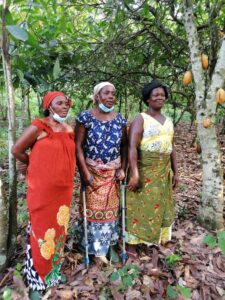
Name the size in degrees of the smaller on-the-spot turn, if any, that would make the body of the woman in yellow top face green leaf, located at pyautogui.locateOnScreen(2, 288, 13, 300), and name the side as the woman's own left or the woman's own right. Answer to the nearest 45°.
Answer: approximately 90° to the woman's own right

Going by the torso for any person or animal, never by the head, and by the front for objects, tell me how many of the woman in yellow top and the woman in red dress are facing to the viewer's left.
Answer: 0

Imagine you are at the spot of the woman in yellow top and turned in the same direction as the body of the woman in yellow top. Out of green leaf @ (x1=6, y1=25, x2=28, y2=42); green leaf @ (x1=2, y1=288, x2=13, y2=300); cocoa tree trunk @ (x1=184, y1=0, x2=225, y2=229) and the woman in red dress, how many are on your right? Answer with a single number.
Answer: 3

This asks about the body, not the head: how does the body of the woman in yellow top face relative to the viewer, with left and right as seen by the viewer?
facing the viewer and to the right of the viewer

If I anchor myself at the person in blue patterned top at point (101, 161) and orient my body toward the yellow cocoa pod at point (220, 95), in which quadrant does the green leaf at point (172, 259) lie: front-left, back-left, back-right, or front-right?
front-right

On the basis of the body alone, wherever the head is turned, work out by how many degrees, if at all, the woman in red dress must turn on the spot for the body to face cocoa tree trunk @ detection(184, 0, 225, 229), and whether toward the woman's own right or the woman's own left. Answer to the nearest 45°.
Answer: approximately 45° to the woman's own left

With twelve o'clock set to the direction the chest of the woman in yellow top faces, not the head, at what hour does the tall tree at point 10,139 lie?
The tall tree is roughly at 4 o'clock from the woman in yellow top.

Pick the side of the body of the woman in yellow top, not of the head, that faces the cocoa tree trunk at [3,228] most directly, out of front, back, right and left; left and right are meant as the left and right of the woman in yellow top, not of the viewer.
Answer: right

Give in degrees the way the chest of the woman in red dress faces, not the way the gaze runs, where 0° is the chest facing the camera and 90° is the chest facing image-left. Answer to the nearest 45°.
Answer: approximately 315°

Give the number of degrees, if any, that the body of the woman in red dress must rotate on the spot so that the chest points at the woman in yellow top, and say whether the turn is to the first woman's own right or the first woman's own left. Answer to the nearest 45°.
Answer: approximately 45° to the first woman's own left
